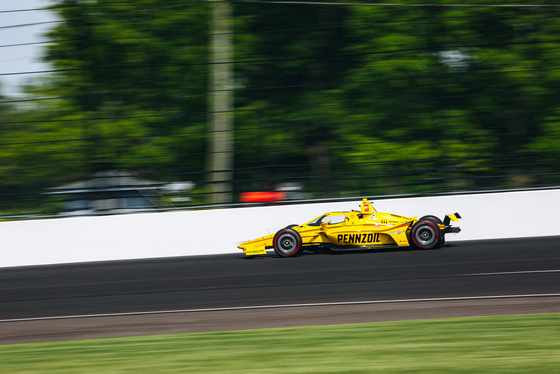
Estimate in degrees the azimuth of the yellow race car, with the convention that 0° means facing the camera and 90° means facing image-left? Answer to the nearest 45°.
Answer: approximately 90°

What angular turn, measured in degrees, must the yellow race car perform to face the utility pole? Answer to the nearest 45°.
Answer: approximately 45° to its right

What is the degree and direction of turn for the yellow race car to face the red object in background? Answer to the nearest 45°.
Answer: approximately 45° to its right
